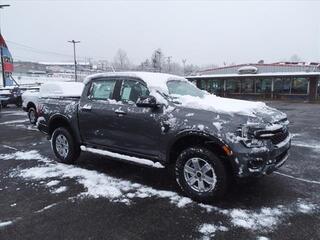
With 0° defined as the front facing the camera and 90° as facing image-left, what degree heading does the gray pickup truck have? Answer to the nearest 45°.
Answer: approximately 315°

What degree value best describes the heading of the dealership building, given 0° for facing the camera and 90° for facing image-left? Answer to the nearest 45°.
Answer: approximately 0°

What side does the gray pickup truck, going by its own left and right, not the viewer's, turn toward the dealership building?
left

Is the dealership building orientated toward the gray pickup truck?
yes
